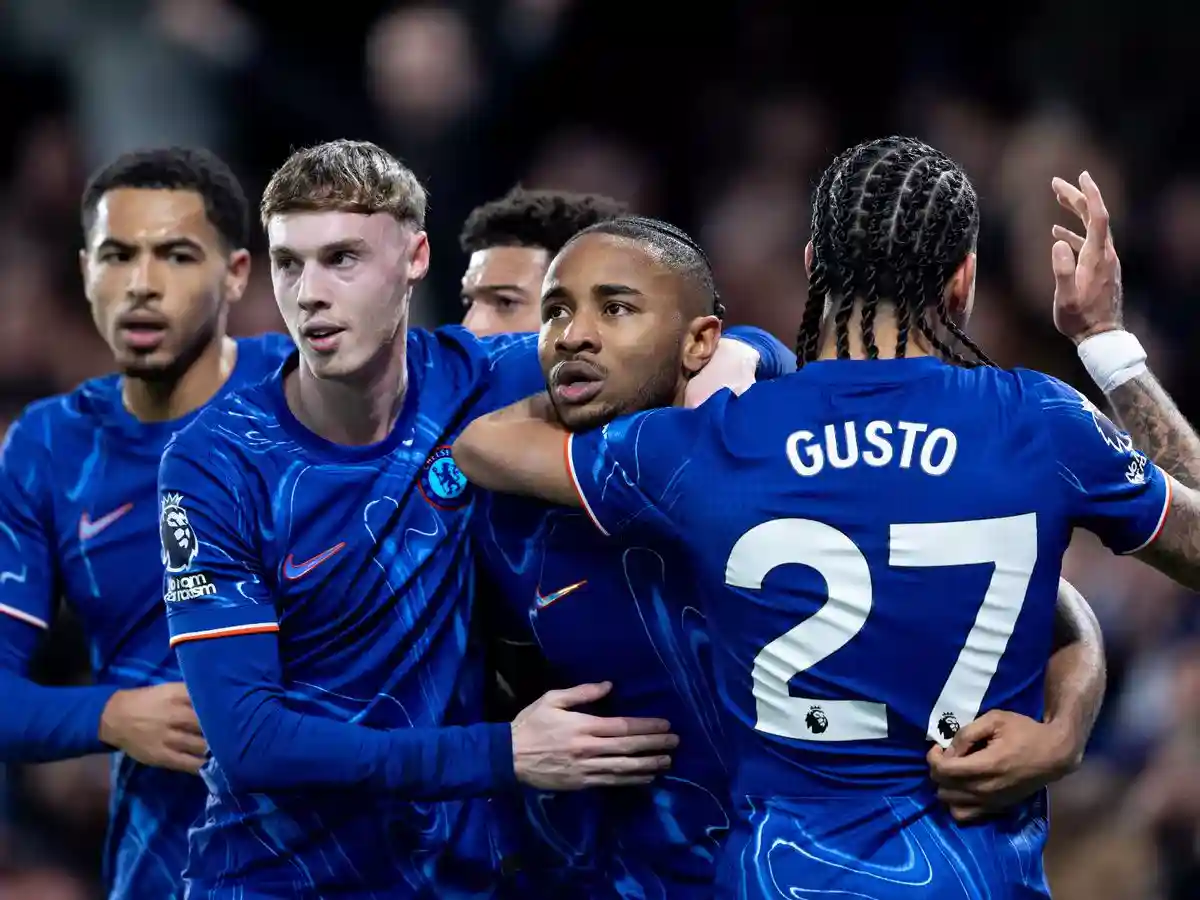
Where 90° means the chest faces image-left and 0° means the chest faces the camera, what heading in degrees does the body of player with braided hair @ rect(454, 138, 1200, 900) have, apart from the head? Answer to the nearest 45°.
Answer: approximately 180°

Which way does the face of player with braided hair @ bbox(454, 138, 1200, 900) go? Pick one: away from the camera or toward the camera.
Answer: away from the camera
